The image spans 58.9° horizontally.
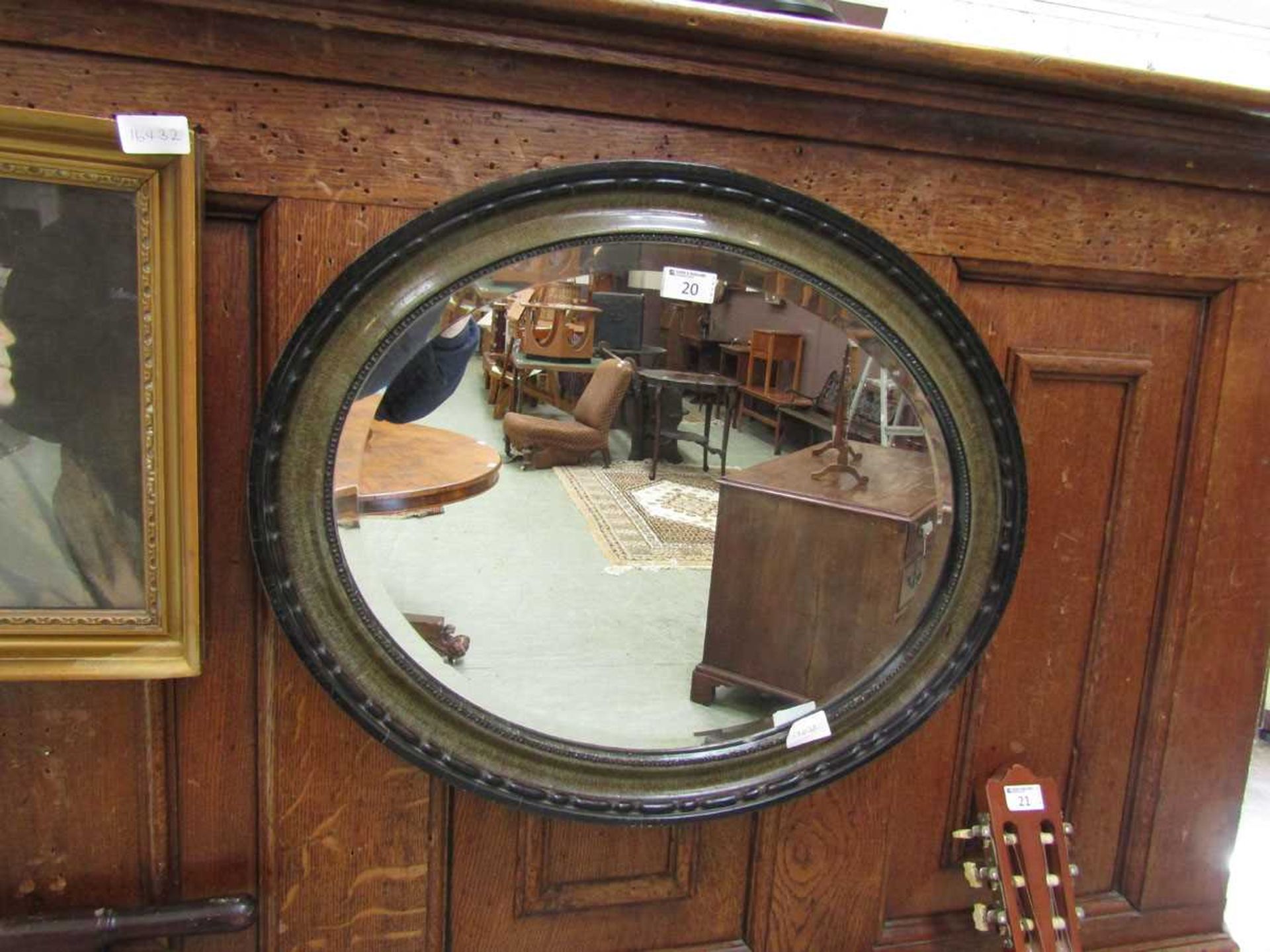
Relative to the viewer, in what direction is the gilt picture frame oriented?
toward the camera

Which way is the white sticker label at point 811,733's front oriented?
toward the camera

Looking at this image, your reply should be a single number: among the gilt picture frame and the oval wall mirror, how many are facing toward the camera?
2

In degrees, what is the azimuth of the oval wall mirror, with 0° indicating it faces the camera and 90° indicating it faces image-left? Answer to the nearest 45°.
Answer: approximately 0°

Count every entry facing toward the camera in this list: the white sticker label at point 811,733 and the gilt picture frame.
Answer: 2
